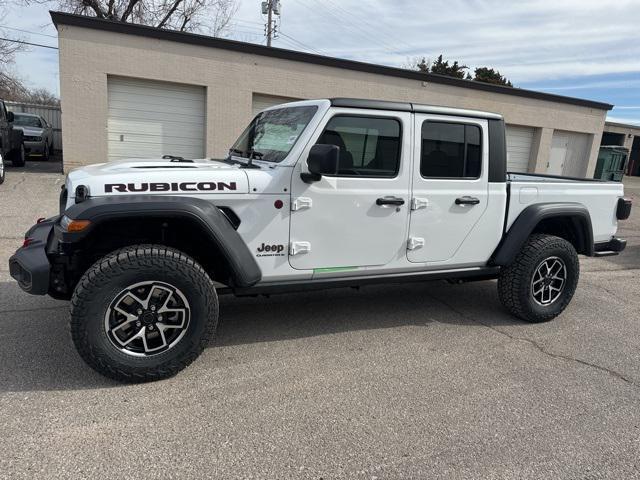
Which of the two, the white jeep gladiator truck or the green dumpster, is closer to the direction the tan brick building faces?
the white jeep gladiator truck

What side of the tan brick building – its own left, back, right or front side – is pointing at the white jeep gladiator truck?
front

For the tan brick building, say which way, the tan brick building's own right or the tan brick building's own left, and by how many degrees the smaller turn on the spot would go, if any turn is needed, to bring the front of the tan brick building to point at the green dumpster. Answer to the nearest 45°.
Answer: approximately 90° to the tan brick building's own left
